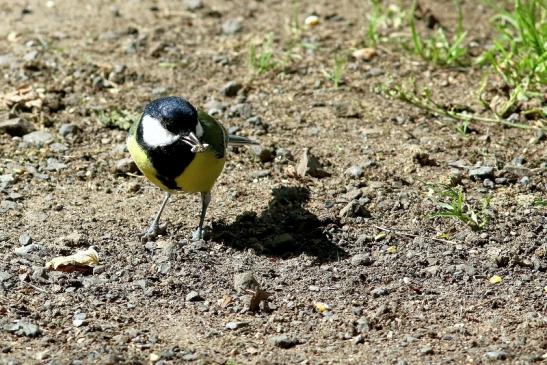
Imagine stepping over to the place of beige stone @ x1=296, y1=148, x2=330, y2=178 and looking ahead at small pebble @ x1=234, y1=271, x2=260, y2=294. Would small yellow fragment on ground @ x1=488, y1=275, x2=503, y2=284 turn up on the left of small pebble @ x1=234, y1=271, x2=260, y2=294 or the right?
left

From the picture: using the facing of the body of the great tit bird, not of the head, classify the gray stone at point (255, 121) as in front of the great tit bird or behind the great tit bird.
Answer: behind

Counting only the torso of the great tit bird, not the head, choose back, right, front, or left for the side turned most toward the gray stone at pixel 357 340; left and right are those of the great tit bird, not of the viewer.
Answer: left

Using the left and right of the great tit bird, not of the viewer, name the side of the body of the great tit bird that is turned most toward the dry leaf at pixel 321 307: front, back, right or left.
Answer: left

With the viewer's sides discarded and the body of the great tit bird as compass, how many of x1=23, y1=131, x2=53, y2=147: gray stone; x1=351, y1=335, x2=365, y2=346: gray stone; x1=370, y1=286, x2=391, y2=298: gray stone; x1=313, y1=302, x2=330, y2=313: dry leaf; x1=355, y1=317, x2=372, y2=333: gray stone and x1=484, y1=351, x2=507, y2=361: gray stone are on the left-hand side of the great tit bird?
5

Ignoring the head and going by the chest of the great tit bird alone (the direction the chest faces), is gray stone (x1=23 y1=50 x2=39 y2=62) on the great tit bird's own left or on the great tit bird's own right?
on the great tit bird's own right

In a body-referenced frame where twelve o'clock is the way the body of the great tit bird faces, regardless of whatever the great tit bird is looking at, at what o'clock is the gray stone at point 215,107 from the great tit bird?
The gray stone is roughly at 5 o'clock from the great tit bird.

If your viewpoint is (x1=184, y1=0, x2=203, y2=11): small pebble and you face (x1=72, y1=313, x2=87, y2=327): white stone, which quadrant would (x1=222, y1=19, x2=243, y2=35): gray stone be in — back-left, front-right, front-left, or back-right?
front-left

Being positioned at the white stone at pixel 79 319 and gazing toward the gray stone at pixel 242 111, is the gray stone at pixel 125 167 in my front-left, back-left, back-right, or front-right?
front-left

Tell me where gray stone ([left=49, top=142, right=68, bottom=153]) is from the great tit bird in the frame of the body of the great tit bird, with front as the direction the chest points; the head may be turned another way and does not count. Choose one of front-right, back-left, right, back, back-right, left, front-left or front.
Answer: right

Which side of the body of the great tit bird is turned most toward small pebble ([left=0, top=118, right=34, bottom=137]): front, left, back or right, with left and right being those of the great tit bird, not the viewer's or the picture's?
right

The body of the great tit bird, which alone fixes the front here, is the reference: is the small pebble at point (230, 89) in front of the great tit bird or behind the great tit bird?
behind

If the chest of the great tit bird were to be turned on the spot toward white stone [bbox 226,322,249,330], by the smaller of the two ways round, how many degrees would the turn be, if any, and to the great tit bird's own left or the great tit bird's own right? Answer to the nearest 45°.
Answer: approximately 45° to the great tit bird's own left

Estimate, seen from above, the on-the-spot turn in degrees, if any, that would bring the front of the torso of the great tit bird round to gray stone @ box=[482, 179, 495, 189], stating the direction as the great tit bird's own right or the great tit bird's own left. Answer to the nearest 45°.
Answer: approximately 135° to the great tit bird's own left

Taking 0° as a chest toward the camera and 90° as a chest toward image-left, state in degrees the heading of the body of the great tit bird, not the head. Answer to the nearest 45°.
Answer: approximately 45°

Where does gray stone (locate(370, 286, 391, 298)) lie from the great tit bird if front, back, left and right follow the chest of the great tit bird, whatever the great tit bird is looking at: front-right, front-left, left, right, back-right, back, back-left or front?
left

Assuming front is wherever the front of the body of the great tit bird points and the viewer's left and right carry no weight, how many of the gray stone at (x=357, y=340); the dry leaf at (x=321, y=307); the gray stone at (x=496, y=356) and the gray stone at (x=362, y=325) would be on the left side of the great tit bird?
4

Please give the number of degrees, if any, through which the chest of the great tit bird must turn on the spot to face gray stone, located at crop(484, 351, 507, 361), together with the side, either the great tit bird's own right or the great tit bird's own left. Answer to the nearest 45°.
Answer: approximately 90° to the great tit bird's own left

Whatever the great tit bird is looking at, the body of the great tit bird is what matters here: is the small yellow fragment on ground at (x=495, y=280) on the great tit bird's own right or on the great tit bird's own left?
on the great tit bird's own left

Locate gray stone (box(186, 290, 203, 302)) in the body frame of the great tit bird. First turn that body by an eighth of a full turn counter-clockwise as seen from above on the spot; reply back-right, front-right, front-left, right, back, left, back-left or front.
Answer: front
